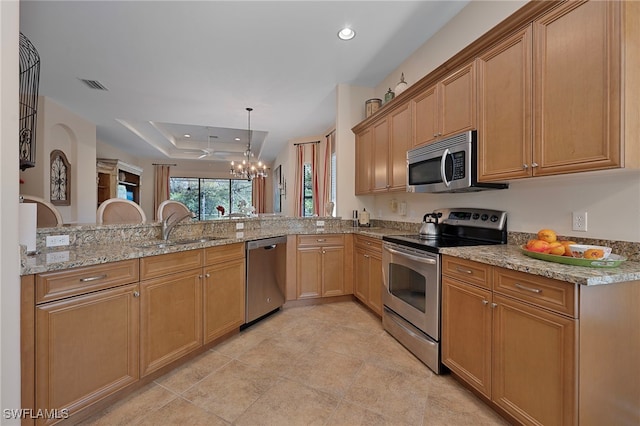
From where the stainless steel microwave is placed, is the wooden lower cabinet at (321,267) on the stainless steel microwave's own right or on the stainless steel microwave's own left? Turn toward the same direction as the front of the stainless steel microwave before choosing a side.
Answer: on the stainless steel microwave's own right

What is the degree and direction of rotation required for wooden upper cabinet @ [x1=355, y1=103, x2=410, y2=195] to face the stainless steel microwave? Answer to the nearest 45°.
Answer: approximately 90° to its left

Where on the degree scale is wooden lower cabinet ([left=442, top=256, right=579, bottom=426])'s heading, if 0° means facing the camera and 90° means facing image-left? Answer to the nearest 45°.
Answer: approximately 45°

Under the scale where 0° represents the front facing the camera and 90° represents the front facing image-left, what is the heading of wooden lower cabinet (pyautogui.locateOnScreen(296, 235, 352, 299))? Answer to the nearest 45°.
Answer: approximately 0°

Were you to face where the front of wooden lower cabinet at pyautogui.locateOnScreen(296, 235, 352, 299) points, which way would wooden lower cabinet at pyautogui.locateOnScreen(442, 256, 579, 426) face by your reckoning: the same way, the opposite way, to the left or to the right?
to the right

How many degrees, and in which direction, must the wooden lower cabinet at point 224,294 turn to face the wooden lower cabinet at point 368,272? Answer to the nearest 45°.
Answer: approximately 45° to its left

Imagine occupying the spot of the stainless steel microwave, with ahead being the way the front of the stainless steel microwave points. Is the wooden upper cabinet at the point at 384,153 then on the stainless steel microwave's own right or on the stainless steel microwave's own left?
on the stainless steel microwave's own right

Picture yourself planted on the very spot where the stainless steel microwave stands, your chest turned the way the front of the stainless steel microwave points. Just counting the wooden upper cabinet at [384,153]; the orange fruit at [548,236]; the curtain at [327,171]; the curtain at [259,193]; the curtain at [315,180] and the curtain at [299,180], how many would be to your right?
5

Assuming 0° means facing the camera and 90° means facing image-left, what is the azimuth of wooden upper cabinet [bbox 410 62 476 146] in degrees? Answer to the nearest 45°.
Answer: approximately 45°

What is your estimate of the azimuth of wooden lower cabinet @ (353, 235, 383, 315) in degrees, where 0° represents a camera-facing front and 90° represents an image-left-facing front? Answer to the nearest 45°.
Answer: approximately 45°
